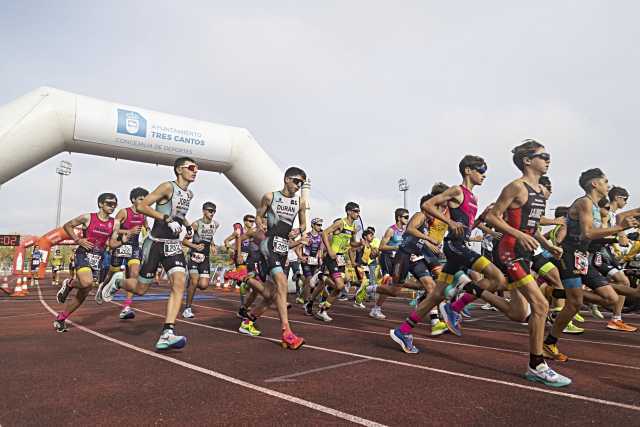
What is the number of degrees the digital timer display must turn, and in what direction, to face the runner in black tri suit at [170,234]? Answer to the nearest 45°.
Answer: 0° — it already faces them

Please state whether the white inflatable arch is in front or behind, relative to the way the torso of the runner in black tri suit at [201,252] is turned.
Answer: behind

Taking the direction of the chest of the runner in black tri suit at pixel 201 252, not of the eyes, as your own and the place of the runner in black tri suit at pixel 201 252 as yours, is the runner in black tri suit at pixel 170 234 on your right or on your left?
on your right

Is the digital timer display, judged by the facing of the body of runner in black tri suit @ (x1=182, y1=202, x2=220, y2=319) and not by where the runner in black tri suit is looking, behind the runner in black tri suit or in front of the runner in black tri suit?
behind

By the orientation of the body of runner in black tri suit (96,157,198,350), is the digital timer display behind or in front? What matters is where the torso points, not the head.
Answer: behind

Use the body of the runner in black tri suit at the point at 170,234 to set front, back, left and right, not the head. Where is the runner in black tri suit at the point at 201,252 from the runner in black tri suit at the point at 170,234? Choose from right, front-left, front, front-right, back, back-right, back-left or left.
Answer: back-left
